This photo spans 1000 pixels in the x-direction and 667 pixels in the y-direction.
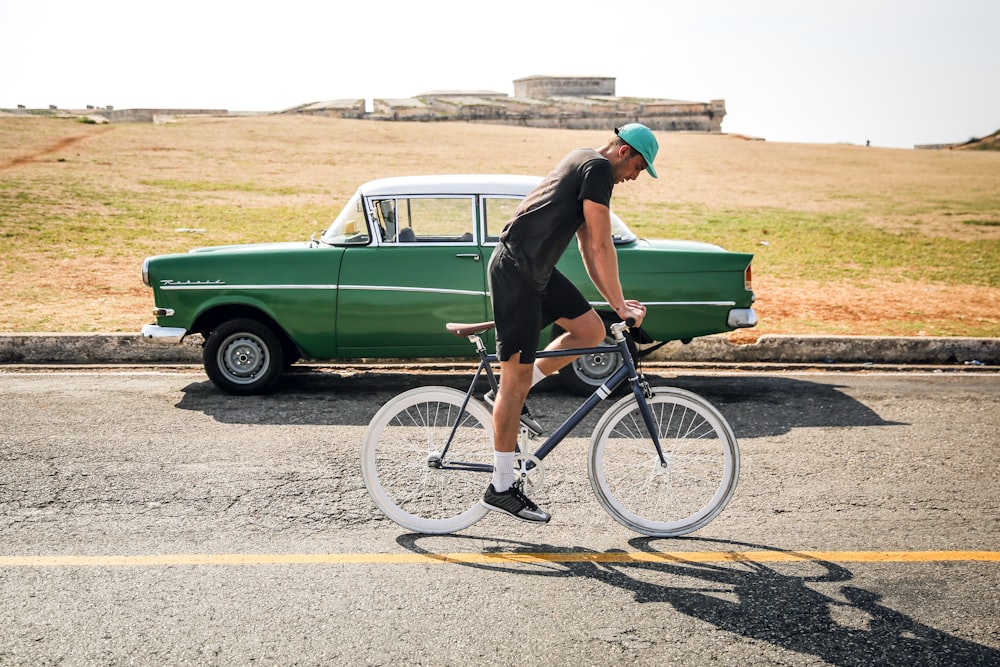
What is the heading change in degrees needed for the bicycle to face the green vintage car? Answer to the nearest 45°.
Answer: approximately 135° to its left

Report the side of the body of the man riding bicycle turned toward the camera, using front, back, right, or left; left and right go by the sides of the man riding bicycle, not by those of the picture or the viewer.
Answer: right

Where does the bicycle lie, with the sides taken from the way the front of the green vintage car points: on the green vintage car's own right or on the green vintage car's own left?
on the green vintage car's own left

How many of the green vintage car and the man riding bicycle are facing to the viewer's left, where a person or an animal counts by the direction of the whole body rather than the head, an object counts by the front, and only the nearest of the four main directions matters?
1

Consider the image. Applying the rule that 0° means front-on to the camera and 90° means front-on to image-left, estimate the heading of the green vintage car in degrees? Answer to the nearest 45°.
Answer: approximately 90°

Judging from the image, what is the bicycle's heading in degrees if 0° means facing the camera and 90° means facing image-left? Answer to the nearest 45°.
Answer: approximately 270°

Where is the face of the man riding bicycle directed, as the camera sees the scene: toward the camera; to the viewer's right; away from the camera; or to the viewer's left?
to the viewer's right

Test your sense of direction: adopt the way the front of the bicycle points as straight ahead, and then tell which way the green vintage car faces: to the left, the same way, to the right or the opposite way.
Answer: the opposite way

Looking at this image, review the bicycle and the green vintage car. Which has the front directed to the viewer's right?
the bicycle

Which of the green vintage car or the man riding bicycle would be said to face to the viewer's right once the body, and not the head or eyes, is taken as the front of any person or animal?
the man riding bicycle

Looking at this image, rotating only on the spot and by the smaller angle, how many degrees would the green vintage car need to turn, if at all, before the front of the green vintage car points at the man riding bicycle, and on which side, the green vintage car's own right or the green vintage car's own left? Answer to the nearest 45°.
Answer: approximately 90° to the green vintage car's own left

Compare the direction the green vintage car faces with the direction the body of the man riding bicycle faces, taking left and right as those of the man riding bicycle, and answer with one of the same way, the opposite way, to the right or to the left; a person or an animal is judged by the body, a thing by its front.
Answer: the opposite way
